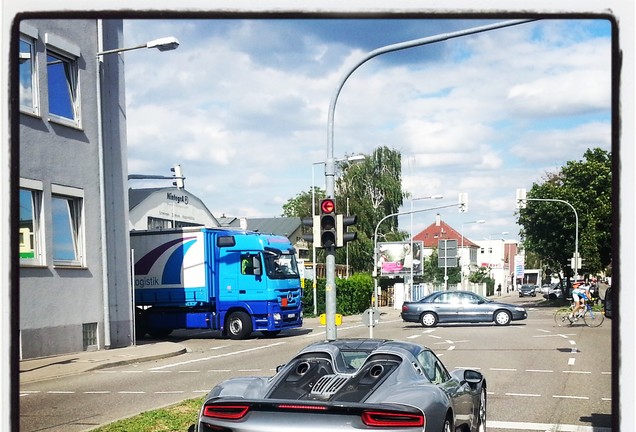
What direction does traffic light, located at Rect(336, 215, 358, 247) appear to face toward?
to the viewer's right

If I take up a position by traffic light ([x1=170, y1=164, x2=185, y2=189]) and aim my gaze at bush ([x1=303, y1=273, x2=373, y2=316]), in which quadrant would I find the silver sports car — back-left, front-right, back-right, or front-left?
back-right

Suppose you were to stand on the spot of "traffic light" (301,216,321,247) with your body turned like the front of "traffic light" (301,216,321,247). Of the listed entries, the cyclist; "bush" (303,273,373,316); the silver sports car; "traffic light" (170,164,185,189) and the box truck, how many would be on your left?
1

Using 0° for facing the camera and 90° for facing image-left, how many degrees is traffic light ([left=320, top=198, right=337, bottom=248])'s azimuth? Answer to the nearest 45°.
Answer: approximately 0°

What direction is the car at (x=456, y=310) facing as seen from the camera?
to the viewer's right

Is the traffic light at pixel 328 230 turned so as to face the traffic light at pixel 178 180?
no

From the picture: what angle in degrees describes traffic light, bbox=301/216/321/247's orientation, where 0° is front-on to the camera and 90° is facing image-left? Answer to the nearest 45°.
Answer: approximately 90°

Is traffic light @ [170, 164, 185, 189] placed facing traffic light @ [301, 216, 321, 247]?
no

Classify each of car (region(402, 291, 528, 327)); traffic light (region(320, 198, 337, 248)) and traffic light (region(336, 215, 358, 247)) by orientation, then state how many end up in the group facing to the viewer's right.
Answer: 2

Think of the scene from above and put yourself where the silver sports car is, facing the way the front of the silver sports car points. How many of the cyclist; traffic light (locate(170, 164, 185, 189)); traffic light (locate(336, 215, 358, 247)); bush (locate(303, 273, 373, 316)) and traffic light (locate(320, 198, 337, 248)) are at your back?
0

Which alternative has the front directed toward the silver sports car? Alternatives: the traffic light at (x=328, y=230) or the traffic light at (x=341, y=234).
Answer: the traffic light at (x=328, y=230)
